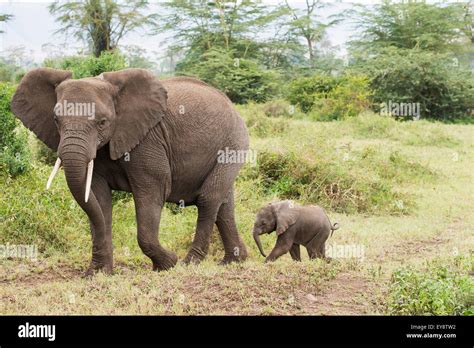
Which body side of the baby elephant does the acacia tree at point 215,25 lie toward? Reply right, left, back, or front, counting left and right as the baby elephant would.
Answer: right

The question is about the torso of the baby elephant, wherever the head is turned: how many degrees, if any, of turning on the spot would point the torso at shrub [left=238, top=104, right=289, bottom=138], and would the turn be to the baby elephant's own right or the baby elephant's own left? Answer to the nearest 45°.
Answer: approximately 90° to the baby elephant's own right

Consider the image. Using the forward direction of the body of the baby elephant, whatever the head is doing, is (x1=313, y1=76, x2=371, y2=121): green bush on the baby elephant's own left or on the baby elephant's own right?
on the baby elephant's own right

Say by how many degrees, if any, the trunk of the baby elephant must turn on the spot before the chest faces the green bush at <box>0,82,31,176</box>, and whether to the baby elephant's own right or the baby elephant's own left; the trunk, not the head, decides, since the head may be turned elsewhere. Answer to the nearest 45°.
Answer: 0° — it already faces it

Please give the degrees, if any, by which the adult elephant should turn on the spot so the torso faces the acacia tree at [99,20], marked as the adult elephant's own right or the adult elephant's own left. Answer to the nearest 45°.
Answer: approximately 135° to the adult elephant's own right

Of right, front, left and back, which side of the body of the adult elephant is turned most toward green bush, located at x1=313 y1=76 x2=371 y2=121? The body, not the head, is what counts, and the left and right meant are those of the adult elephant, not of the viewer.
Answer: back

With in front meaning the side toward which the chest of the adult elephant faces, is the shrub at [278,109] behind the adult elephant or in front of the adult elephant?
behind

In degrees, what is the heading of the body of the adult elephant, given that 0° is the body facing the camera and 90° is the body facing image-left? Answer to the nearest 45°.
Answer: approximately 45°

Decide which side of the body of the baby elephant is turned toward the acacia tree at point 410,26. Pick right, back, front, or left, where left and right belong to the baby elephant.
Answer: right

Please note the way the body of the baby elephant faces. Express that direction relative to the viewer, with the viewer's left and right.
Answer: facing to the left of the viewer

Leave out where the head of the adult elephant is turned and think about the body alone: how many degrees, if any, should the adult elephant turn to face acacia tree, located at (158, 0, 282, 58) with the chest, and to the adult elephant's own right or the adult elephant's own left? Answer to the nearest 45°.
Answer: approximately 135° to the adult elephant's own right

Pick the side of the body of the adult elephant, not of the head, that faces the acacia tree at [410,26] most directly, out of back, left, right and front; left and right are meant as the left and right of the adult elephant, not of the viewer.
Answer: back
